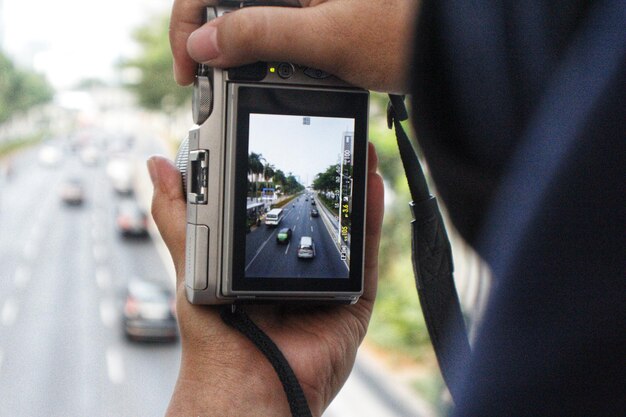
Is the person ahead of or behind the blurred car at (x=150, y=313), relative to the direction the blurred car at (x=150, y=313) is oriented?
behind

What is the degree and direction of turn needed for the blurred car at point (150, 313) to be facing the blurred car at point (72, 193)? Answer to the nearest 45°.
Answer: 0° — it already faces it

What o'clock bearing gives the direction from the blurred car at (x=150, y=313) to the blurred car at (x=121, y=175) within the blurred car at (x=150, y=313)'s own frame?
the blurred car at (x=121, y=175) is roughly at 12 o'clock from the blurred car at (x=150, y=313).

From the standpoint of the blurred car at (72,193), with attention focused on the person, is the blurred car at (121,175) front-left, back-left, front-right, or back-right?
back-left

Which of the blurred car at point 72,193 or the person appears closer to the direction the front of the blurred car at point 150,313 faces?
the blurred car

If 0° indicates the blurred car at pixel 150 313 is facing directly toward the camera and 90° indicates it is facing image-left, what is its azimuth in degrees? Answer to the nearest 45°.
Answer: approximately 180°

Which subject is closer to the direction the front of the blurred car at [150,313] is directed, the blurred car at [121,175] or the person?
the blurred car
